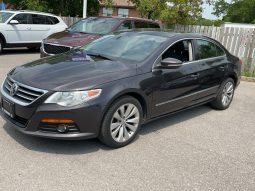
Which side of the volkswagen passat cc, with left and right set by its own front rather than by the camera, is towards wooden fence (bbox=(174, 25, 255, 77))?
back

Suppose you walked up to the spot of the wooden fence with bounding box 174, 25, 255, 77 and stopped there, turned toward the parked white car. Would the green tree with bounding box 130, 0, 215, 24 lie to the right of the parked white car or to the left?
right

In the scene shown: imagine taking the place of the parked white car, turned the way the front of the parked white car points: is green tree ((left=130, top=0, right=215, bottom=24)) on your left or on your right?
on your right

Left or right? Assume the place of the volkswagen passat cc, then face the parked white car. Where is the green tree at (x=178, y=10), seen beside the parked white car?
right

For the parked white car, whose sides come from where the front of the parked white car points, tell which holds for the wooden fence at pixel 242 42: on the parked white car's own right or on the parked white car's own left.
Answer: on the parked white car's own left
